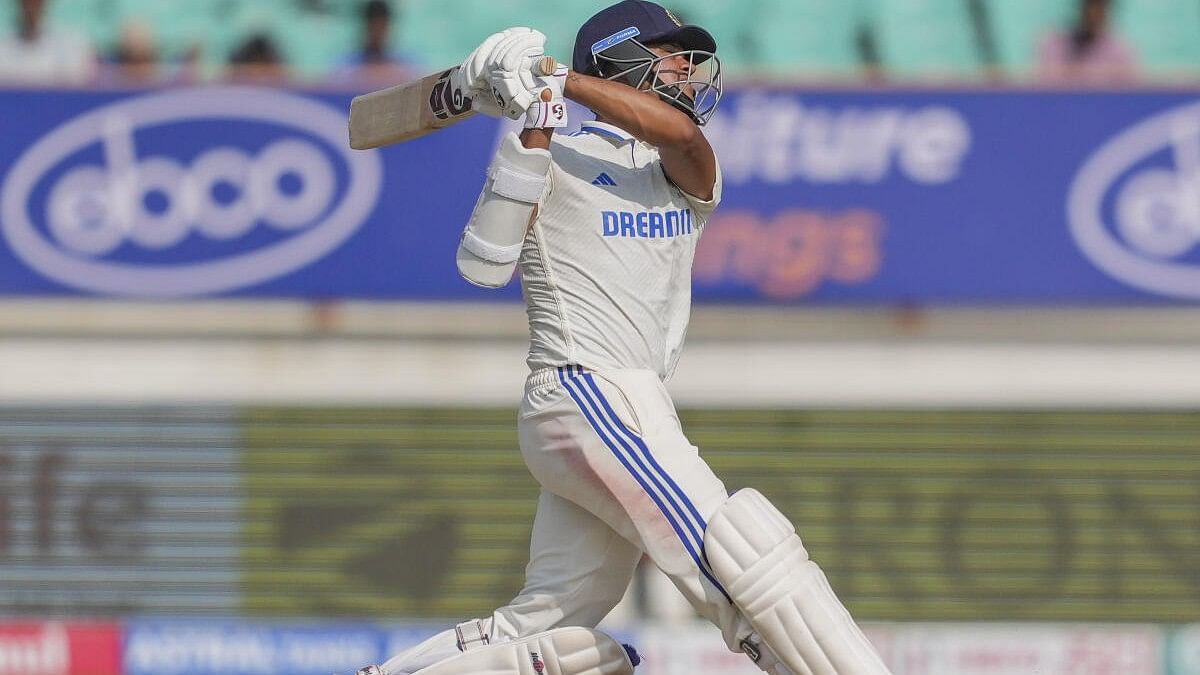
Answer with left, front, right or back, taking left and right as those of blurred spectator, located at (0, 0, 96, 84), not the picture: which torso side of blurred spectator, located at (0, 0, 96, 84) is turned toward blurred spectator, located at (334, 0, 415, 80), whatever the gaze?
left

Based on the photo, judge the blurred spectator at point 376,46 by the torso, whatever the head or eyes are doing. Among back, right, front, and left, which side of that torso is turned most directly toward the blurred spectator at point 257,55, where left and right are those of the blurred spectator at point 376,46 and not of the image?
right

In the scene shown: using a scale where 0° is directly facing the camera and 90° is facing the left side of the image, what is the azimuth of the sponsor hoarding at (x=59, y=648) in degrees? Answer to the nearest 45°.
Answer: approximately 0°

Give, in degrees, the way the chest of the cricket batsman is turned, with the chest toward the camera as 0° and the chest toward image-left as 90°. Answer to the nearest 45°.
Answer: approximately 315°

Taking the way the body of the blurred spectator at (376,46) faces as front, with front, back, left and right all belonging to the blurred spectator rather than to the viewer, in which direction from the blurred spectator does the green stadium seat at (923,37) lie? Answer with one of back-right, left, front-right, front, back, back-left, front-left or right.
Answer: left

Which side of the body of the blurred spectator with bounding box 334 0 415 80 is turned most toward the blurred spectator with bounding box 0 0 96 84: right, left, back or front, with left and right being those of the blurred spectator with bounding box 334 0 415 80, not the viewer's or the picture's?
right

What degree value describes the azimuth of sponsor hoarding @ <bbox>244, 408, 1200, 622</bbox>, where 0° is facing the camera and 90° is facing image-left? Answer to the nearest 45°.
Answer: approximately 0°

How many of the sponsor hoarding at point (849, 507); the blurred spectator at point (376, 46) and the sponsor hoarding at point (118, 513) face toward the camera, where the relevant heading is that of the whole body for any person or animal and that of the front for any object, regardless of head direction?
3

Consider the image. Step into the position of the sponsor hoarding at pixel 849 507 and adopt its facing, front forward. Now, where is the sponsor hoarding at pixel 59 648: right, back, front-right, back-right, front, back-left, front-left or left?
right

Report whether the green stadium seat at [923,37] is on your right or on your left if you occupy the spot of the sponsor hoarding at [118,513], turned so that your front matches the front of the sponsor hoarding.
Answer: on your left

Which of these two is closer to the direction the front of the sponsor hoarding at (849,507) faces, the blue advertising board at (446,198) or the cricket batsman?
the cricket batsman
